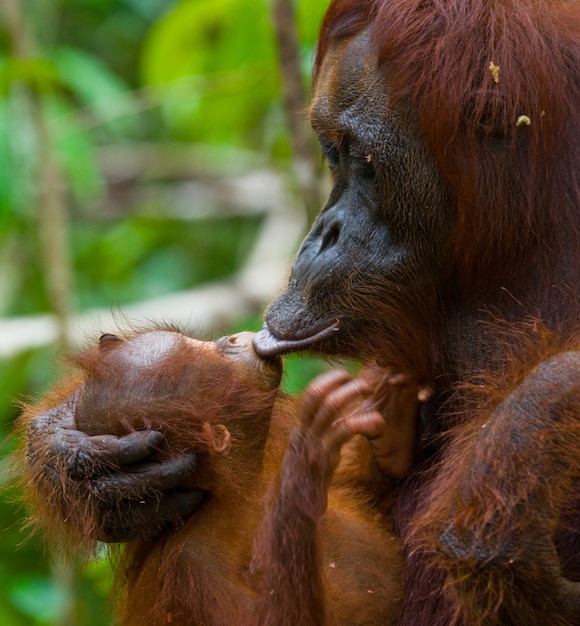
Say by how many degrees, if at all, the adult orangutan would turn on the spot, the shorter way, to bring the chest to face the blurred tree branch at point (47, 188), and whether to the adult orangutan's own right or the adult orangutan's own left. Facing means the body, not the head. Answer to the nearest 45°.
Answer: approximately 45° to the adult orangutan's own right

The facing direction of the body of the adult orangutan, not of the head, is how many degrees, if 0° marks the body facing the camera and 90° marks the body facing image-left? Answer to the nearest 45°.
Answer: approximately 90°

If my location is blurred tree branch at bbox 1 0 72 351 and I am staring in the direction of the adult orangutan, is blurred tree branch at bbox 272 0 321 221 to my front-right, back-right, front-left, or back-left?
front-left
